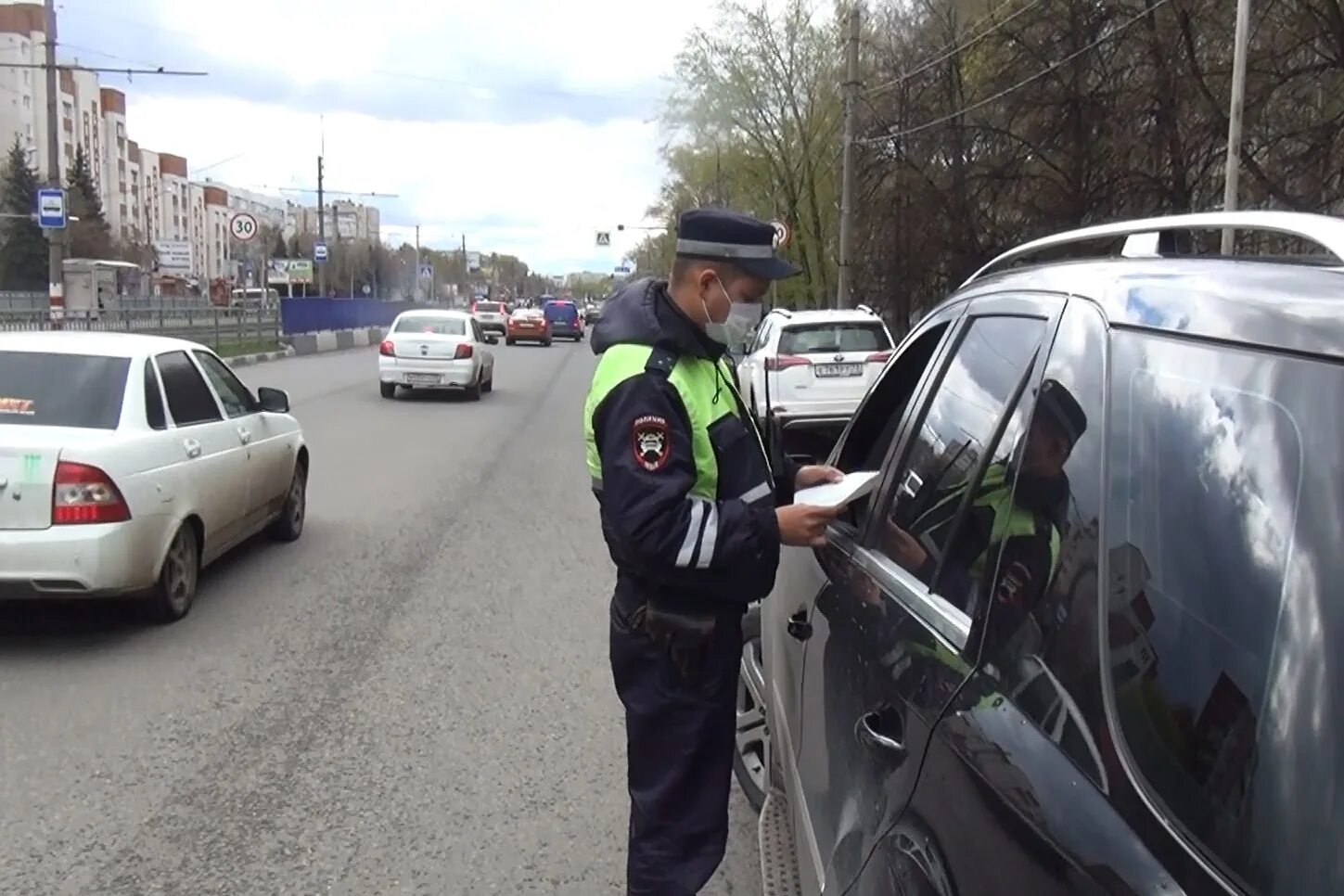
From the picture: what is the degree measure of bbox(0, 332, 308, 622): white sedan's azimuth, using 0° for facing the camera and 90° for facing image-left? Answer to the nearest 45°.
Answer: approximately 225°

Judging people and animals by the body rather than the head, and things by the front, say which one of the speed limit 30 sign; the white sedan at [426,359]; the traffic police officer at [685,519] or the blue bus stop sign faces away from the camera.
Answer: the white sedan

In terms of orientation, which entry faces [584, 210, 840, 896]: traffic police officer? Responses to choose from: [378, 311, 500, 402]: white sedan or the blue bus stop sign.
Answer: the blue bus stop sign

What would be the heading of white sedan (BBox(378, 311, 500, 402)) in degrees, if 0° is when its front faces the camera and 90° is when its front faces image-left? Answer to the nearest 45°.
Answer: approximately 180°

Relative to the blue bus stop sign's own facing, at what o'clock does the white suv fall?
The white suv is roughly at 11 o'clock from the blue bus stop sign.

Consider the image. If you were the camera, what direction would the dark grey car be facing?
facing away from the viewer and to the left of the viewer

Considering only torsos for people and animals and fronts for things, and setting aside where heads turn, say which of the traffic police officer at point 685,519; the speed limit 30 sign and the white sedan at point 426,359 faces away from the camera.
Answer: the white sedan

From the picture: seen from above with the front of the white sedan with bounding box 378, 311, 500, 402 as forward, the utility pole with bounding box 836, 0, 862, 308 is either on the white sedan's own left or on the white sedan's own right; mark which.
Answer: on the white sedan's own right

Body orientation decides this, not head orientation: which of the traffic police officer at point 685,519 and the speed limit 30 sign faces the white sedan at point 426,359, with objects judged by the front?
the speed limit 30 sign

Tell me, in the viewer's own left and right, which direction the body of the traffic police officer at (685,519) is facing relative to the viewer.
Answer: facing to the right of the viewer

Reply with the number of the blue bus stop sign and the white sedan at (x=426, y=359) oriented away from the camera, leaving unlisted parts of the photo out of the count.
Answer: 1

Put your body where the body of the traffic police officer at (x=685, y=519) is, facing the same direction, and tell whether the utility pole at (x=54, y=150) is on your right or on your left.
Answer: on your left

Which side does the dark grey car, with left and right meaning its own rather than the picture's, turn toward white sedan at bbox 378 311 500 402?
front

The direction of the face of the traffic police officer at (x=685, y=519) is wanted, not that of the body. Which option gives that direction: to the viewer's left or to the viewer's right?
to the viewer's right
